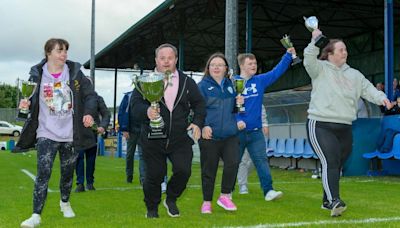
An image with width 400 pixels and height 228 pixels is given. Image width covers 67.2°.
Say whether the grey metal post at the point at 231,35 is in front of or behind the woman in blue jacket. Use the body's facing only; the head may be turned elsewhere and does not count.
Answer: behind

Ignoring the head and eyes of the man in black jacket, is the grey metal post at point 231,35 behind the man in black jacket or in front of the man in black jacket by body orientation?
behind

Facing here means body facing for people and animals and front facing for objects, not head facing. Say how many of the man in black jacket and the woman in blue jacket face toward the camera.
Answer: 2

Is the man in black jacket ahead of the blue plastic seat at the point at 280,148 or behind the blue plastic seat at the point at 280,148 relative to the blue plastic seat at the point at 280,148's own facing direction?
ahead

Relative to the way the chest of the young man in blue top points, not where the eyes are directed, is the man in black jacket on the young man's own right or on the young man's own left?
on the young man's own right

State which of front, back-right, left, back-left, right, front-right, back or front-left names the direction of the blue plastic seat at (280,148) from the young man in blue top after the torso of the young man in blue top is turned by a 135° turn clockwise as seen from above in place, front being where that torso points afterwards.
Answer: right

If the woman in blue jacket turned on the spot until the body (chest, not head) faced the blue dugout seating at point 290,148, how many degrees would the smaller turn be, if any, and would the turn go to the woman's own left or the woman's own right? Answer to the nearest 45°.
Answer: approximately 180°

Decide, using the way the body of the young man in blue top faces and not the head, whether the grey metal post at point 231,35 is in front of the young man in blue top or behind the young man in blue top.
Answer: behind
